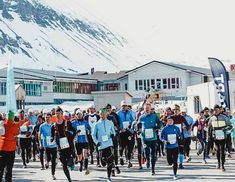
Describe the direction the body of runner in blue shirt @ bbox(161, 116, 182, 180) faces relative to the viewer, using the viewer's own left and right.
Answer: facing the viewer

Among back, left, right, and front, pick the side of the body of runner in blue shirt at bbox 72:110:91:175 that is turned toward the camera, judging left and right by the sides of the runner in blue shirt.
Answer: front

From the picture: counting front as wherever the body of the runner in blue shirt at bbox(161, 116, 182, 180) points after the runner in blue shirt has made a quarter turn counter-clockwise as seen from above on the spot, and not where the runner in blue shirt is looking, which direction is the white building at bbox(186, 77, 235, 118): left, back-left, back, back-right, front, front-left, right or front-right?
left

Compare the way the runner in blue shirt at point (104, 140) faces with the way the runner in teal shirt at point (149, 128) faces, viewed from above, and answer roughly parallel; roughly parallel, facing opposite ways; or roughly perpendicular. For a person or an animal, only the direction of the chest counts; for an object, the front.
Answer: roughly parallel

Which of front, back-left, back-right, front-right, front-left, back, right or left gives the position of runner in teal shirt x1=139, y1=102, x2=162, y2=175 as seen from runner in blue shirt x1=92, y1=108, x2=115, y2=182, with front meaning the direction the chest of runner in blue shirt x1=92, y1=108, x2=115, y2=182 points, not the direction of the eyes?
back-left

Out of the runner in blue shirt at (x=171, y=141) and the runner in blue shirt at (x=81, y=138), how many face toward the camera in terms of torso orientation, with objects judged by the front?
2

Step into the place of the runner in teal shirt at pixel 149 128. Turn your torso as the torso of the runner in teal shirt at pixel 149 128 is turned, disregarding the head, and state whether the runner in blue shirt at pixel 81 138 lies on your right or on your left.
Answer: on your right

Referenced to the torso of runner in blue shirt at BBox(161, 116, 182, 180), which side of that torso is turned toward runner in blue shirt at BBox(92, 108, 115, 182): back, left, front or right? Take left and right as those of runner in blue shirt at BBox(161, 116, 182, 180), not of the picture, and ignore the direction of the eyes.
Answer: right

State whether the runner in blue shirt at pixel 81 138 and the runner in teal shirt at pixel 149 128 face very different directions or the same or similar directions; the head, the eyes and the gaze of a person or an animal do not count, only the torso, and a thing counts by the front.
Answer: same or similar directions

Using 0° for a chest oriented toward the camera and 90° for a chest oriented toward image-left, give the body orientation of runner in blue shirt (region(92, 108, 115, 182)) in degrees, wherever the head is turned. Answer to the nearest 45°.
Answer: approximately 0°

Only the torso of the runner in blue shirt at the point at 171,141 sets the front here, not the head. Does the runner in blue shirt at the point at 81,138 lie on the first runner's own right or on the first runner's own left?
on the first runner's own right
